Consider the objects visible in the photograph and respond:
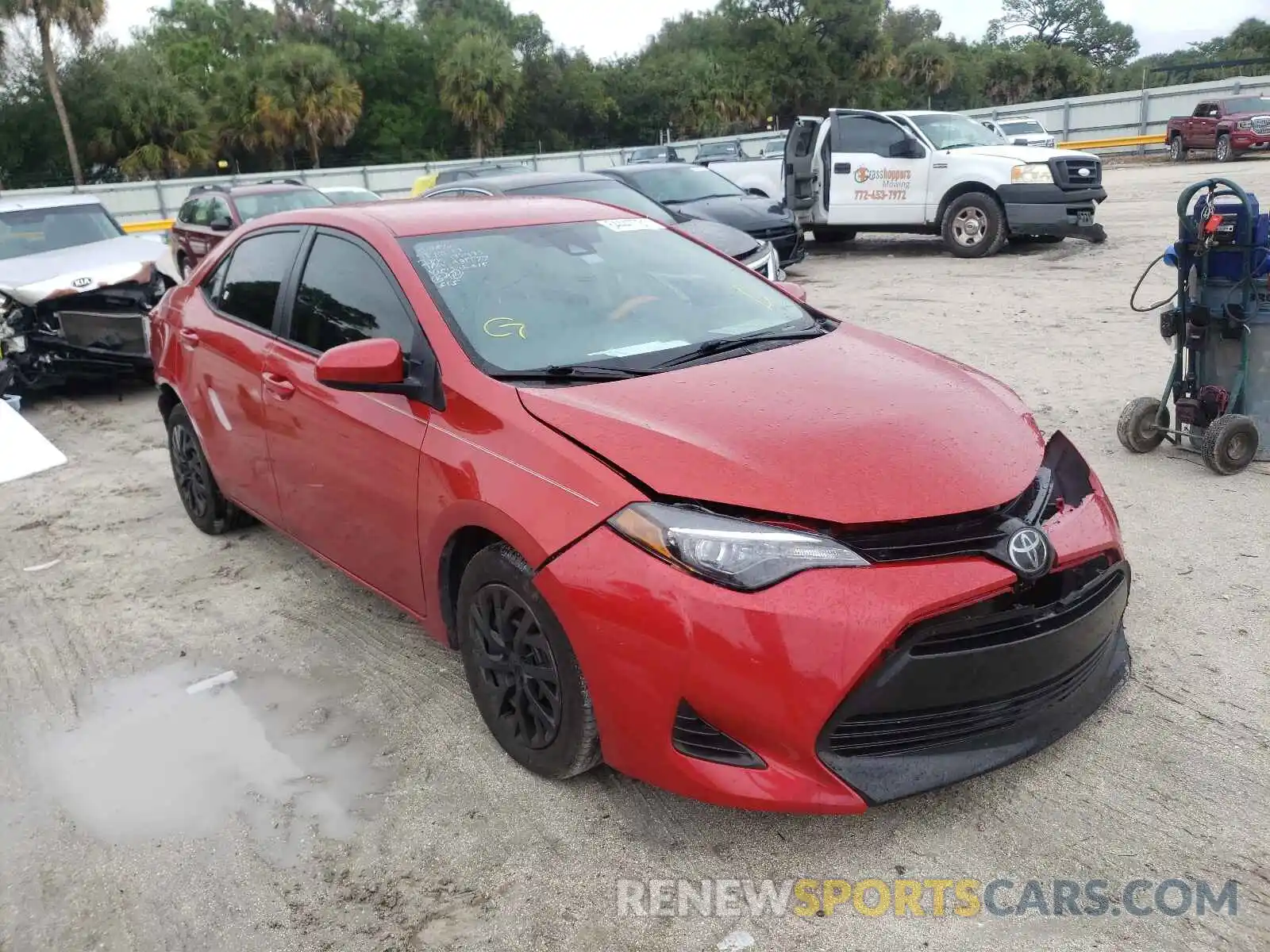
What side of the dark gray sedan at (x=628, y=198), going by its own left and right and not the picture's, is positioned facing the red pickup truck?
left

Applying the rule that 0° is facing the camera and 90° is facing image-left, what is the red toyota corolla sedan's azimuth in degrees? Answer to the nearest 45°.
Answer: approximately 315°

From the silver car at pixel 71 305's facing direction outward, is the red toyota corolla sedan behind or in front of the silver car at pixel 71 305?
in front

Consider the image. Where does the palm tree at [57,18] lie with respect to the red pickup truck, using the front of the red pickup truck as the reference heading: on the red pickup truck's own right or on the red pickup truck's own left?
on the red pickup truck's own right

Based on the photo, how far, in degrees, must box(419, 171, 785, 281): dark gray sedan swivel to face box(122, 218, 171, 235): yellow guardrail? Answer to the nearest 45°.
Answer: approximately 180°

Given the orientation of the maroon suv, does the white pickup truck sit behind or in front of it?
in front

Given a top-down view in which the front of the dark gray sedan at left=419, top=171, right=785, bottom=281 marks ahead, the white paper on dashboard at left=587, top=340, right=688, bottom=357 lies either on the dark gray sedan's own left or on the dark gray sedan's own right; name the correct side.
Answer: on the dark gray sedan's own right

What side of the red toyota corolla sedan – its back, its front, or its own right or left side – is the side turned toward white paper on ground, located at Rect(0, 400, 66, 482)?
back

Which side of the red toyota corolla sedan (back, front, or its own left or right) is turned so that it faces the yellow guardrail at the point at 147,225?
back

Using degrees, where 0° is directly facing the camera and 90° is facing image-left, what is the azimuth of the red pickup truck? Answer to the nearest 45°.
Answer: approximately 315°

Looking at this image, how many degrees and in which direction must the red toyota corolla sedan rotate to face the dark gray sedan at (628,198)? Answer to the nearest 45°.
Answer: approximately 135° to its left

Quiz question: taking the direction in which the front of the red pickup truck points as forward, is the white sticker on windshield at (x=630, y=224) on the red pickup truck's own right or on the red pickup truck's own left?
on the red pickup truck's own right
